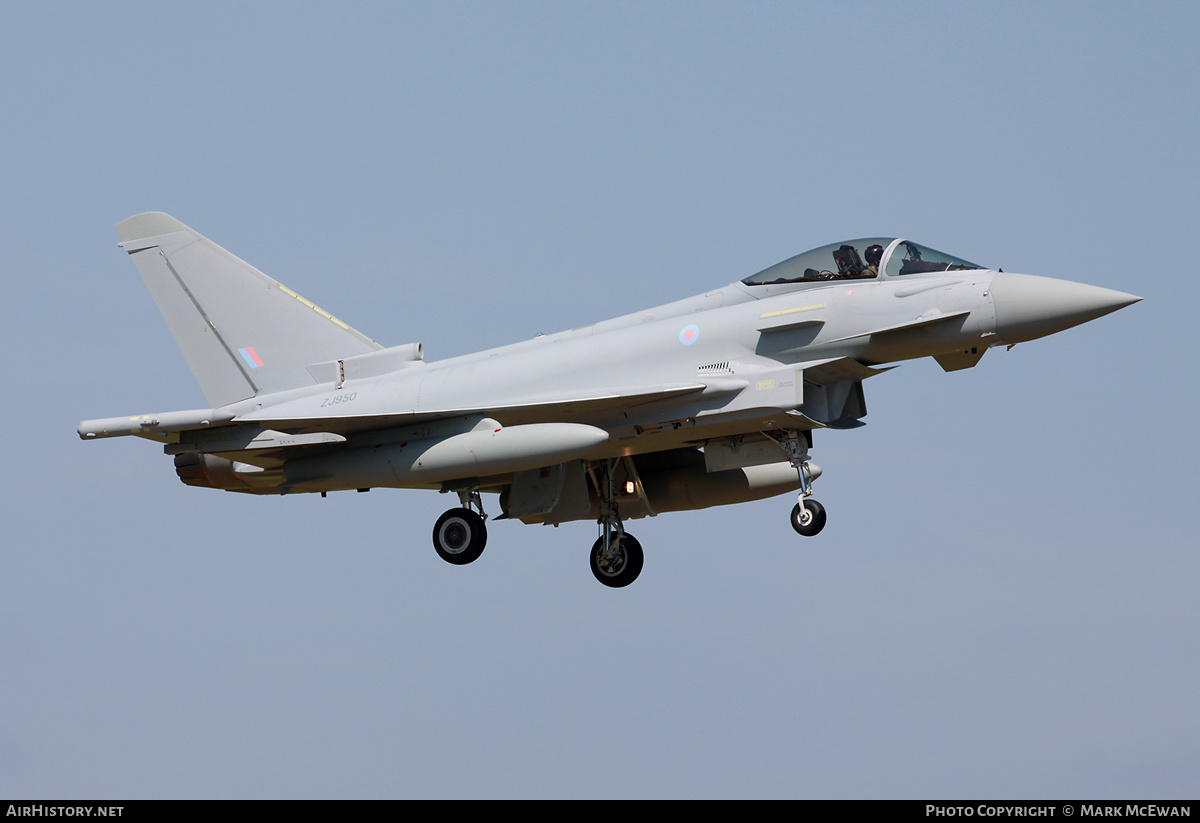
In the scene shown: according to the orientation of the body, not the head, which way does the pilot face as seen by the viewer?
to the viewer's right

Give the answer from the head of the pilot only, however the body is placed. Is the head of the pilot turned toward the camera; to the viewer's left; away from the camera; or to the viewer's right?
to the viewer's right
